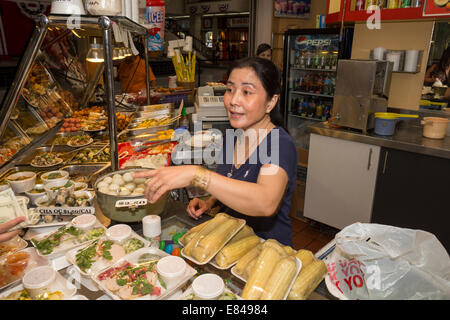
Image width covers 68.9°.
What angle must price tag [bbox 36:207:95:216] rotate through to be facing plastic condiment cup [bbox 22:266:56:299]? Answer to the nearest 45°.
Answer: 0° — it already faces it

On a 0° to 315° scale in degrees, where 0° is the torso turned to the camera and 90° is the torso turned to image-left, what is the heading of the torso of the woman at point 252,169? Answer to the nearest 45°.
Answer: approximately 45°

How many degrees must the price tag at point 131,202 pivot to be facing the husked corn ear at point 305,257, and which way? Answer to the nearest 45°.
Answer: approximately 45° to its left

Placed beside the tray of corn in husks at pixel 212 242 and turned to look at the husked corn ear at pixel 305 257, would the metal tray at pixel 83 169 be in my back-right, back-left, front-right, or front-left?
back-left

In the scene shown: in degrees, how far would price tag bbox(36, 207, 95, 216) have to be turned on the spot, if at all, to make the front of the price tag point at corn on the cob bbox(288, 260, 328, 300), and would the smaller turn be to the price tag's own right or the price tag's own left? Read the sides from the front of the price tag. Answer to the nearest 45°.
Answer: approximately 45° to the price tag's own left

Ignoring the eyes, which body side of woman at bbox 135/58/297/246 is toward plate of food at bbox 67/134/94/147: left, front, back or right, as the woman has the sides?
right

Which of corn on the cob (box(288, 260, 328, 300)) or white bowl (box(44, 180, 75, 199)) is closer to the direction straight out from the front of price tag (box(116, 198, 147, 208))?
the corn on the cob

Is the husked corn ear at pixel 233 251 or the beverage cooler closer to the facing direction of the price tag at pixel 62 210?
the husked corn ear

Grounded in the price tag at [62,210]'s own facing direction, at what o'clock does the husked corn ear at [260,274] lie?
The husked corn ear is roughly at 11 o'clock from the price tag.

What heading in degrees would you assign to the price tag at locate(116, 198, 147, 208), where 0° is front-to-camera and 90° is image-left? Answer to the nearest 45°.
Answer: approximately 0°

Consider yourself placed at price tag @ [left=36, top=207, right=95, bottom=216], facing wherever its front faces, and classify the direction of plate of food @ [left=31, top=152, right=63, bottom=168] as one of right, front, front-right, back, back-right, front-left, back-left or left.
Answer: back

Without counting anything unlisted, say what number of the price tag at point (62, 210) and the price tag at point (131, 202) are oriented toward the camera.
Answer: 2

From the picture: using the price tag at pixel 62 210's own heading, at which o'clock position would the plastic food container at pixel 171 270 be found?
The plastic food container is roughly at 11 o'clock from the price tag.

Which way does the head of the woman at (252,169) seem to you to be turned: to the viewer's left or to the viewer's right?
to the viewer's left
